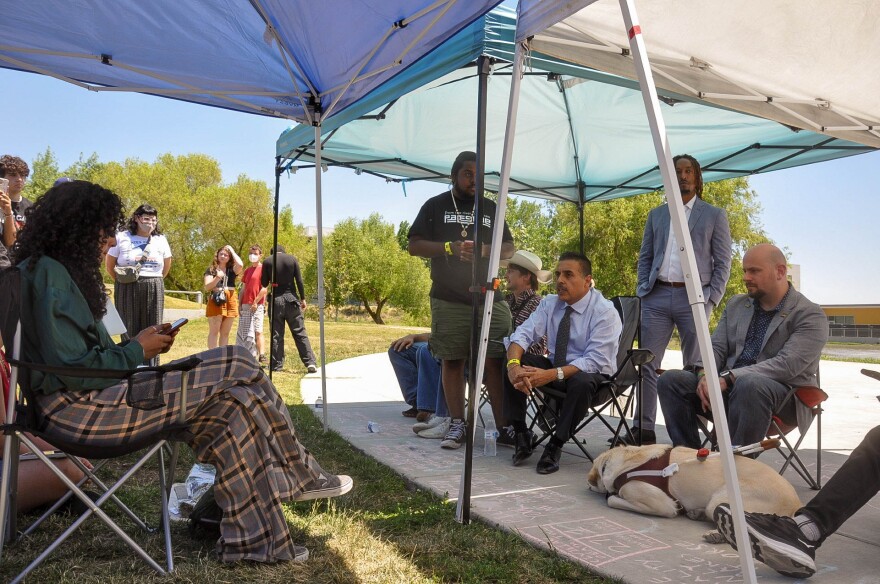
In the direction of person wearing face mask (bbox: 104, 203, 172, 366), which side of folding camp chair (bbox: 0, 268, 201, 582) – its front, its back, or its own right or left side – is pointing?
left

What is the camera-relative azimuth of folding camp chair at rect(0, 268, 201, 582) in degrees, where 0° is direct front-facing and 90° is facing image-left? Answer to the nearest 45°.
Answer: approximately 270°

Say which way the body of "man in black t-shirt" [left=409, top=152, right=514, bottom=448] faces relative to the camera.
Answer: toward the camera

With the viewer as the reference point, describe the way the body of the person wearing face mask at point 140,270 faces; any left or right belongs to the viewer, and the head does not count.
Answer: facing the viewer

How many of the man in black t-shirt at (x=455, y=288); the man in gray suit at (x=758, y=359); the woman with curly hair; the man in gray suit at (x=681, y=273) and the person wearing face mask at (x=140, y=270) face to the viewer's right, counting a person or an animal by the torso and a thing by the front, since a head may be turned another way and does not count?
1

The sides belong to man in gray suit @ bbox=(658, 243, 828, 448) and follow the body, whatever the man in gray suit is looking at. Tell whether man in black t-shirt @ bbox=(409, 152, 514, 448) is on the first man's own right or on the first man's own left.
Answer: on the first man's own right

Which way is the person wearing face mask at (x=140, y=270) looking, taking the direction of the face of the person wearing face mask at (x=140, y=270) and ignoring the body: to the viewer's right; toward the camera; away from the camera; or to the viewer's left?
toward the camera

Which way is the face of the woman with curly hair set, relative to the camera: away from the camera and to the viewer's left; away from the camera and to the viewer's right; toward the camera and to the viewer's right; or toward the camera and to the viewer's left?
away from the camera and to the viewer's right

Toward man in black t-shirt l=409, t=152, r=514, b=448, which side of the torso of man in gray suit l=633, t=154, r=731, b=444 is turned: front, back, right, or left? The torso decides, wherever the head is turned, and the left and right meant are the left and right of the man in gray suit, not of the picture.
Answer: right

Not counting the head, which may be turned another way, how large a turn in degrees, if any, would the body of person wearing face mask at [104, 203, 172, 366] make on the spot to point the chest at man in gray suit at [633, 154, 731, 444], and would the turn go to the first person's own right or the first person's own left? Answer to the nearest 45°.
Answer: approximately 45° to the first person's own left

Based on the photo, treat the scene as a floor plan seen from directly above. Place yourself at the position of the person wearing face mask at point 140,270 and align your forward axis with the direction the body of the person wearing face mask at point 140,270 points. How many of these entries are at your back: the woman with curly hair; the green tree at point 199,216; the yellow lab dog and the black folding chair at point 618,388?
1

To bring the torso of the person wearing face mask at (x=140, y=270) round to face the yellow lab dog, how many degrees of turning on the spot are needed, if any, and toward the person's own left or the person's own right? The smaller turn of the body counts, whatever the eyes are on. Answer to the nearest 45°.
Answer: approximately 45° to the person's own left

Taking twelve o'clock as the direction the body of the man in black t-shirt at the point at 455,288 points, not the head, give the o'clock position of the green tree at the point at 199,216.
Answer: The green tree is roughly at 5 o'clock from the man in black t-shirt.

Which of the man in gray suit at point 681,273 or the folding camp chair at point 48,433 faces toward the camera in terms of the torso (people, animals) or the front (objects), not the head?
the man in gray suit

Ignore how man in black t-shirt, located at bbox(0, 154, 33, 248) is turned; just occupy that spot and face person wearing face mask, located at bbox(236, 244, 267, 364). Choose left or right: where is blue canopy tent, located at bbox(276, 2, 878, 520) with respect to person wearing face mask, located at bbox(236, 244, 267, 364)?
right

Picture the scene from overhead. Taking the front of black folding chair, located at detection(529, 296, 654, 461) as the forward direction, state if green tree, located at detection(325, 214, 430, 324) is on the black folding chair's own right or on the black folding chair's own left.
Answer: on the black folding chair's own right

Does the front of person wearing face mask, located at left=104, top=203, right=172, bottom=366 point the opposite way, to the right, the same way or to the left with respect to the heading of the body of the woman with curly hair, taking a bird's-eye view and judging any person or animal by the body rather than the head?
to the right

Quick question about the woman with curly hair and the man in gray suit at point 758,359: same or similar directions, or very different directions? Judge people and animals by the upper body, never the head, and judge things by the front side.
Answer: very different directions

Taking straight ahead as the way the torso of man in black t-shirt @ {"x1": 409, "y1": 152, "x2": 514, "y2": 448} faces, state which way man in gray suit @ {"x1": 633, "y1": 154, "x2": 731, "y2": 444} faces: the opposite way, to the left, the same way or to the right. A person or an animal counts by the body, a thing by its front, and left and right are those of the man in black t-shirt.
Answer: the same way

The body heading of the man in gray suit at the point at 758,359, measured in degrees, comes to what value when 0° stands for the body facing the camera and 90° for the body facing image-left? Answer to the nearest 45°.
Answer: approximately 45°

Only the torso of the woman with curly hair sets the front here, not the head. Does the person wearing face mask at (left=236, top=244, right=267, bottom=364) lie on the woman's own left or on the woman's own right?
on the woman's own left

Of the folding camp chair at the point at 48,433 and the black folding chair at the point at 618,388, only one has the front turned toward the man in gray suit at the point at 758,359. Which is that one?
the folding camp chair

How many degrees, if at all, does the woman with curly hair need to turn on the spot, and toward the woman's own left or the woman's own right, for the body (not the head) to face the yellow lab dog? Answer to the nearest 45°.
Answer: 0° — they already face it
